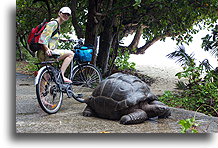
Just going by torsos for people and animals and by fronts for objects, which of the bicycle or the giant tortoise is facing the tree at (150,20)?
the bicycle

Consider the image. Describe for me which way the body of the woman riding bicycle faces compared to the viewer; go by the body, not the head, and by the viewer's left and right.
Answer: facing to the right of the viewer

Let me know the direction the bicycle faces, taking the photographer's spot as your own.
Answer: facing away from the viewer and to the right of the viewer

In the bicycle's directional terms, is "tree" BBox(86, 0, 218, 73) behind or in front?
in front

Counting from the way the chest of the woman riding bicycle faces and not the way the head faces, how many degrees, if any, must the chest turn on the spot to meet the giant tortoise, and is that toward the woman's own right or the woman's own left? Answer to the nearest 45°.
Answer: approximately 45° to the woman's own right

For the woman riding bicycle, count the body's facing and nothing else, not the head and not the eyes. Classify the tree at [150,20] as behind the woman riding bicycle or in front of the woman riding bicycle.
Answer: in front
